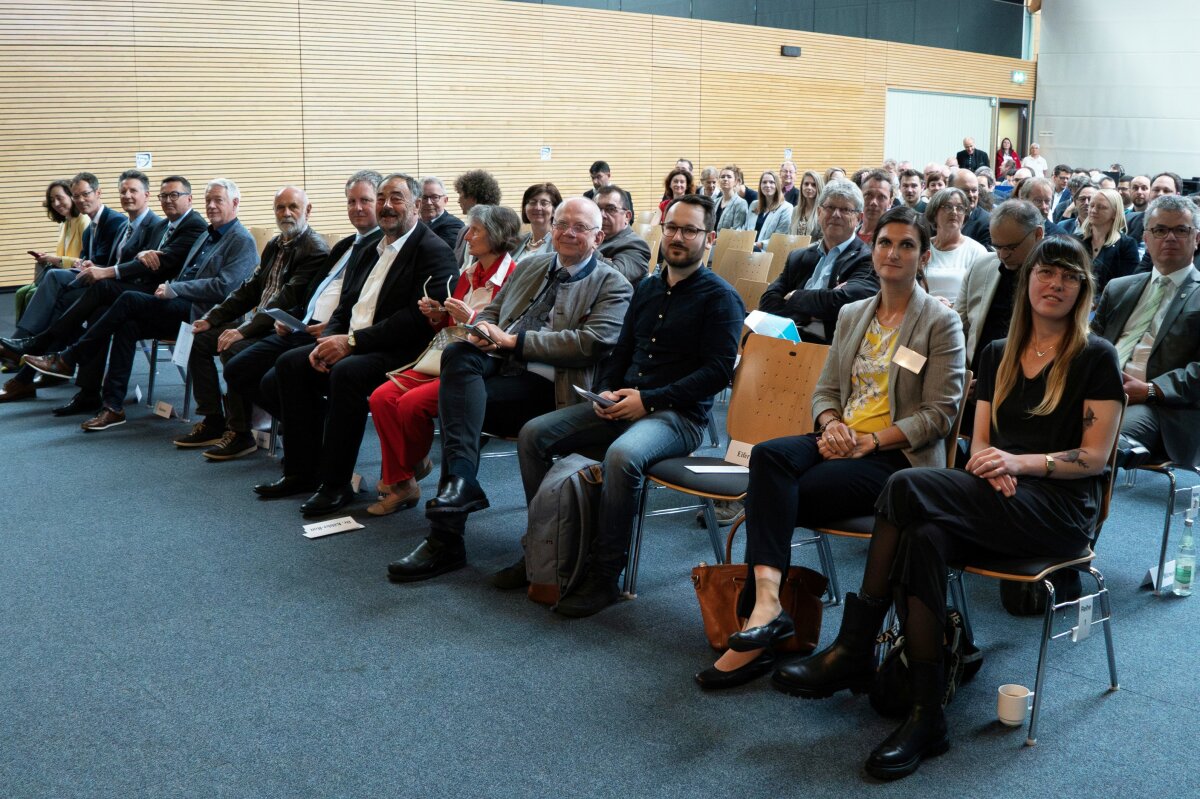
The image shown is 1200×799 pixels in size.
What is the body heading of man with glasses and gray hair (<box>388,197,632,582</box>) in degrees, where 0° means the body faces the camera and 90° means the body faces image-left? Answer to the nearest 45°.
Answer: approximately 45°

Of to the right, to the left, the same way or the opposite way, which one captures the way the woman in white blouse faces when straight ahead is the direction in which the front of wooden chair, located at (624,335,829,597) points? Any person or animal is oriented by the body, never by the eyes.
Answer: the same way

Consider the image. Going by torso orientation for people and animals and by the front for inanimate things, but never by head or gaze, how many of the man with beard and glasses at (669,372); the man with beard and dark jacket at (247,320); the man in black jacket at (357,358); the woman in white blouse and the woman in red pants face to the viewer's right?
0

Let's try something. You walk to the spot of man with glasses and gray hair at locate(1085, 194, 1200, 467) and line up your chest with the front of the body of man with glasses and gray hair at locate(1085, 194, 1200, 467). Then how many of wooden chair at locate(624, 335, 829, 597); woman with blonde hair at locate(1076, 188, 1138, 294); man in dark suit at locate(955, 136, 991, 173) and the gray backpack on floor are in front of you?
2

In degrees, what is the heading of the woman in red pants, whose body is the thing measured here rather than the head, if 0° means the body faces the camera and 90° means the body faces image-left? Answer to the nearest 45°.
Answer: approximately 45°

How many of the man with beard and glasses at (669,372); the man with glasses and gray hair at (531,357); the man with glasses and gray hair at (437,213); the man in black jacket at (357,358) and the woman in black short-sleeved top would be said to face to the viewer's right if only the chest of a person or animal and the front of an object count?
0

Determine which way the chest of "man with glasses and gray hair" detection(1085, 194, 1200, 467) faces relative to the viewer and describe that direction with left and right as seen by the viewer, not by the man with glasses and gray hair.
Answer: facing the viewer and to the left of the viewer

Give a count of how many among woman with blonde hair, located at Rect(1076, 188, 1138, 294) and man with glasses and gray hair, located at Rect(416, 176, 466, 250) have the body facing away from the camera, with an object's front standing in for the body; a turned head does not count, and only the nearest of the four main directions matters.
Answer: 0

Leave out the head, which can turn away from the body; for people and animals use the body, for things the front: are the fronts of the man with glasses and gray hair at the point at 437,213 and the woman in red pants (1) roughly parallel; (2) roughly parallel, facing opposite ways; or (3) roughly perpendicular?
roughly parallel

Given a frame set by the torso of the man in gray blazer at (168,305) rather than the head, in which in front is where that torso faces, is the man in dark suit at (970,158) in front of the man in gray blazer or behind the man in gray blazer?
behind

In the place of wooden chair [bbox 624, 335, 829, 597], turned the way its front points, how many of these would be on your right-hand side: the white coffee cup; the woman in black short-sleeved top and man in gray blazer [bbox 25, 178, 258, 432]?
1

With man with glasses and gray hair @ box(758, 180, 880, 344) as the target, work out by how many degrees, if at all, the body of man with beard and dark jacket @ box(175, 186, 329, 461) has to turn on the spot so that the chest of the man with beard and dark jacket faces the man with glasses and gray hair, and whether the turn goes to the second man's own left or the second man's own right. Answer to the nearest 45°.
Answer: approximately 90° to the second man's own left

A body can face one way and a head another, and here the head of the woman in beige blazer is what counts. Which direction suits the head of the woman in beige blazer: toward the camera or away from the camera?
toward the camera

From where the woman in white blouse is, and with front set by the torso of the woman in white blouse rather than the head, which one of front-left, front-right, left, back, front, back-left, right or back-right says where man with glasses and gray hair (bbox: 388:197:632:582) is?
front
